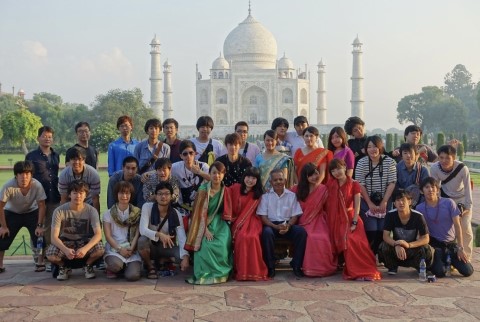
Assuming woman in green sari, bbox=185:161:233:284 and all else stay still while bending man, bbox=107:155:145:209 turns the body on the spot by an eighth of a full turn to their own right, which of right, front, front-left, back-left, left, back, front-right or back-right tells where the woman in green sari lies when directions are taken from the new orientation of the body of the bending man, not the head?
left

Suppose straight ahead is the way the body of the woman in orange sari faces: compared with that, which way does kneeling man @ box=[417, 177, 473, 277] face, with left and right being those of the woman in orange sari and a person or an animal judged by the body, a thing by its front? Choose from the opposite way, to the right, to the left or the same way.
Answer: the same way

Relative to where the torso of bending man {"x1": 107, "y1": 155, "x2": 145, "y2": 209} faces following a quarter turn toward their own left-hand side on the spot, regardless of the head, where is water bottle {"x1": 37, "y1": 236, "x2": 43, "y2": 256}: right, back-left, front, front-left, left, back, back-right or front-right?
back

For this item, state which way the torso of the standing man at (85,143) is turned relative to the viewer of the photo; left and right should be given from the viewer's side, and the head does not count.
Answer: facing the viewer

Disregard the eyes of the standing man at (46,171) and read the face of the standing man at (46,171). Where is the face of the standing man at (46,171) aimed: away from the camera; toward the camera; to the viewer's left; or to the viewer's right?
toward the camera

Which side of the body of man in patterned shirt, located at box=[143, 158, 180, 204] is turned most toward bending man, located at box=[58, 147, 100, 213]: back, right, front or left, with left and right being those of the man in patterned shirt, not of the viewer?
right

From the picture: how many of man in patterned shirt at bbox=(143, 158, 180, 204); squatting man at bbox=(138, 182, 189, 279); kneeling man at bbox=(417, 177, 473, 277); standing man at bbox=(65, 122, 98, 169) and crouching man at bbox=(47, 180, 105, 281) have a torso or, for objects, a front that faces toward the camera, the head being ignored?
5

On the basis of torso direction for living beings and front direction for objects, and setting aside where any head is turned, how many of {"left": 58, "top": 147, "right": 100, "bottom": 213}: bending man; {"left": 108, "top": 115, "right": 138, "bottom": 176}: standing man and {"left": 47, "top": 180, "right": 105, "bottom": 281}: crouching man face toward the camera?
3

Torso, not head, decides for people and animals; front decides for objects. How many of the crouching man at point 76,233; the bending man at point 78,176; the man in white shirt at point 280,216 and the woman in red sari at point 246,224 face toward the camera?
4

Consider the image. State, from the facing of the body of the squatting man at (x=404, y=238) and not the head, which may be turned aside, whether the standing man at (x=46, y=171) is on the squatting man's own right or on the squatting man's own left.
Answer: on the squatting man's own right

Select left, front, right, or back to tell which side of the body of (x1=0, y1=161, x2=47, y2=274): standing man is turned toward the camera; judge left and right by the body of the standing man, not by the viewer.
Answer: front

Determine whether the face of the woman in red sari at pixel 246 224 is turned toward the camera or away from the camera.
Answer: toward the camera

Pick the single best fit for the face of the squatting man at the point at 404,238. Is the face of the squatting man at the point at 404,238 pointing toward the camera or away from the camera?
toward the camera

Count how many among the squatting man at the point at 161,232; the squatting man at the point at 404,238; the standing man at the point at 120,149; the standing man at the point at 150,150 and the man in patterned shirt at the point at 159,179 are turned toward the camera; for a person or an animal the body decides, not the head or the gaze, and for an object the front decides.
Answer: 5

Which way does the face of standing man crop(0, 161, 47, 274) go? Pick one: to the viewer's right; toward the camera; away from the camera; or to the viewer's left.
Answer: toward the camera

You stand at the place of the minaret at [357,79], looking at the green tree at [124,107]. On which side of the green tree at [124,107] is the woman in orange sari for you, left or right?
left

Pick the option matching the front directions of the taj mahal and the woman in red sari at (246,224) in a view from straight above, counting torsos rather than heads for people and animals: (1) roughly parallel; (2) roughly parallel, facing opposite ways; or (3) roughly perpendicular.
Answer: roughly parallel

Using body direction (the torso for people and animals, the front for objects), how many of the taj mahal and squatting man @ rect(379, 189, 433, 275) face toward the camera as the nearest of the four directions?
2

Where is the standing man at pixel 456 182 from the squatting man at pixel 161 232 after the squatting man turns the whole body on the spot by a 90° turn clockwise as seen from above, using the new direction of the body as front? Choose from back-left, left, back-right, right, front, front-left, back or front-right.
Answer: back

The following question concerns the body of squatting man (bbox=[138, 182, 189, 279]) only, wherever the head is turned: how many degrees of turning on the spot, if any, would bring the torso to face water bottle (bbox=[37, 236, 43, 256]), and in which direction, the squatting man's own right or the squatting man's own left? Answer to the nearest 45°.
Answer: approximately 90° to the squatting man's own right

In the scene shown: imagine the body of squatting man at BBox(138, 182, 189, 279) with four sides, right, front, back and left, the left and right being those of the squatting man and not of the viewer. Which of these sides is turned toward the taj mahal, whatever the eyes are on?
back

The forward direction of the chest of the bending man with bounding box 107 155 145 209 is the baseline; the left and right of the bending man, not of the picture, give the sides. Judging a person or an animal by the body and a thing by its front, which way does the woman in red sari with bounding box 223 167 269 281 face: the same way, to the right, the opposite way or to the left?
the same way
